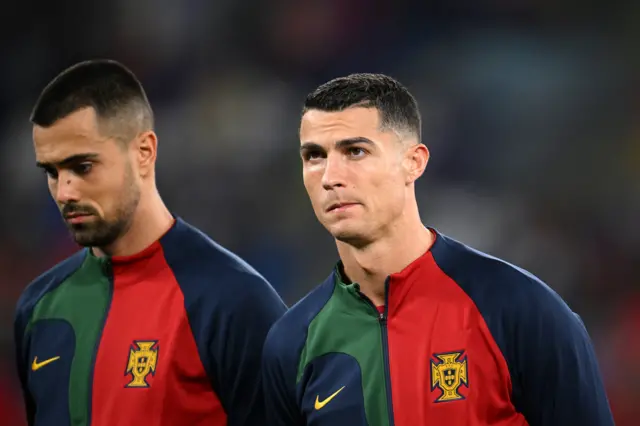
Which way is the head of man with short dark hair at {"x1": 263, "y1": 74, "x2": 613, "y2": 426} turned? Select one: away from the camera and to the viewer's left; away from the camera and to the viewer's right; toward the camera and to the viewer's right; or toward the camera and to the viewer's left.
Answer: toward the camera and to the viewer's left

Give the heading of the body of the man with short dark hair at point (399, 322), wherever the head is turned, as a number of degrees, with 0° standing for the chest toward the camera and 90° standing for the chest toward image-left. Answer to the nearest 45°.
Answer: approximately 45°

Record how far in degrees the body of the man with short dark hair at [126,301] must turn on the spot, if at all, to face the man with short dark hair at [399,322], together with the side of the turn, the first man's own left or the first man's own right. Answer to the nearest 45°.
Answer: approximately 90° to the first man's own left

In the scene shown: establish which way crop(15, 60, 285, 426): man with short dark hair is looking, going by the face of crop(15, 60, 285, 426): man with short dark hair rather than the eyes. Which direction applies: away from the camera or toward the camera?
toward the camera

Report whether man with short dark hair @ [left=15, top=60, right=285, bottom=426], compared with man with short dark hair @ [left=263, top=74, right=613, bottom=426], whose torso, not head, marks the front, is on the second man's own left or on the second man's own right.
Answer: on the second man's own right

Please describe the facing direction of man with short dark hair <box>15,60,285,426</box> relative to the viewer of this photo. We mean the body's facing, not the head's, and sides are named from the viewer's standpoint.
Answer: facing the viewer and to the left of the viewer

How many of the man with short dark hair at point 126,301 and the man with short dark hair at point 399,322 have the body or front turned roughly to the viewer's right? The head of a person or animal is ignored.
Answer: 0
